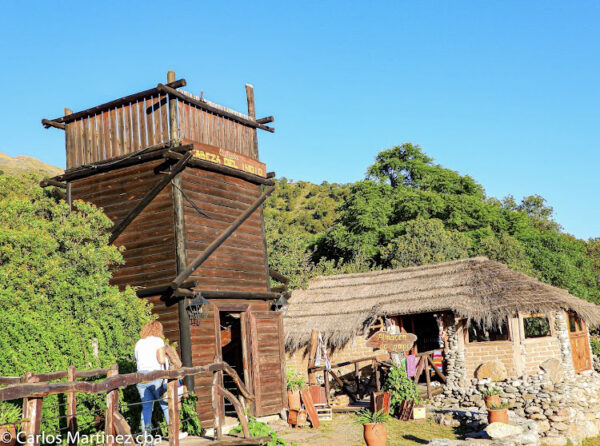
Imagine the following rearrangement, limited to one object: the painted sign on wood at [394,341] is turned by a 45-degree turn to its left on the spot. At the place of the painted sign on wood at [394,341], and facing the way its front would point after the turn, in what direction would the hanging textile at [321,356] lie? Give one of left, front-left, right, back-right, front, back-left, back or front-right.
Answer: back

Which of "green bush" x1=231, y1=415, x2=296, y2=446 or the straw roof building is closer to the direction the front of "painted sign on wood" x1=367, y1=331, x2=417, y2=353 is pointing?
the green bush

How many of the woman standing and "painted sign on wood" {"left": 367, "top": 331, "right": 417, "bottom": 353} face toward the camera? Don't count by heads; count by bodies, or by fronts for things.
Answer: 1

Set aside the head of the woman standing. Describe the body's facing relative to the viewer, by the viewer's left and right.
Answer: facing away from the viewer and to the right of the viewer

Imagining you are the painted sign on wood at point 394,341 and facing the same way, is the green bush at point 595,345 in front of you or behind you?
behind

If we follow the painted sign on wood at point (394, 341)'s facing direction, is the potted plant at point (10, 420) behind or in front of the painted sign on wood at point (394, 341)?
in front

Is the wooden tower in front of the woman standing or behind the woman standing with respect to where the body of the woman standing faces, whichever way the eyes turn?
in front

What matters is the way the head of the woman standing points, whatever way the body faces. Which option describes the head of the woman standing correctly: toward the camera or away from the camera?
away from the camera

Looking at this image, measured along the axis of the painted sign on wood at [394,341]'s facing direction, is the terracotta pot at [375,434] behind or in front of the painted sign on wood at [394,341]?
in front

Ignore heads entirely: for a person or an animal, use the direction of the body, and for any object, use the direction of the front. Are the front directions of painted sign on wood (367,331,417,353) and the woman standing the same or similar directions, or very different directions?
very different directions

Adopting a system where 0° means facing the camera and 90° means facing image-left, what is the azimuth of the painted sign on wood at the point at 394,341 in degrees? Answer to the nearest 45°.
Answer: approximately 0°
